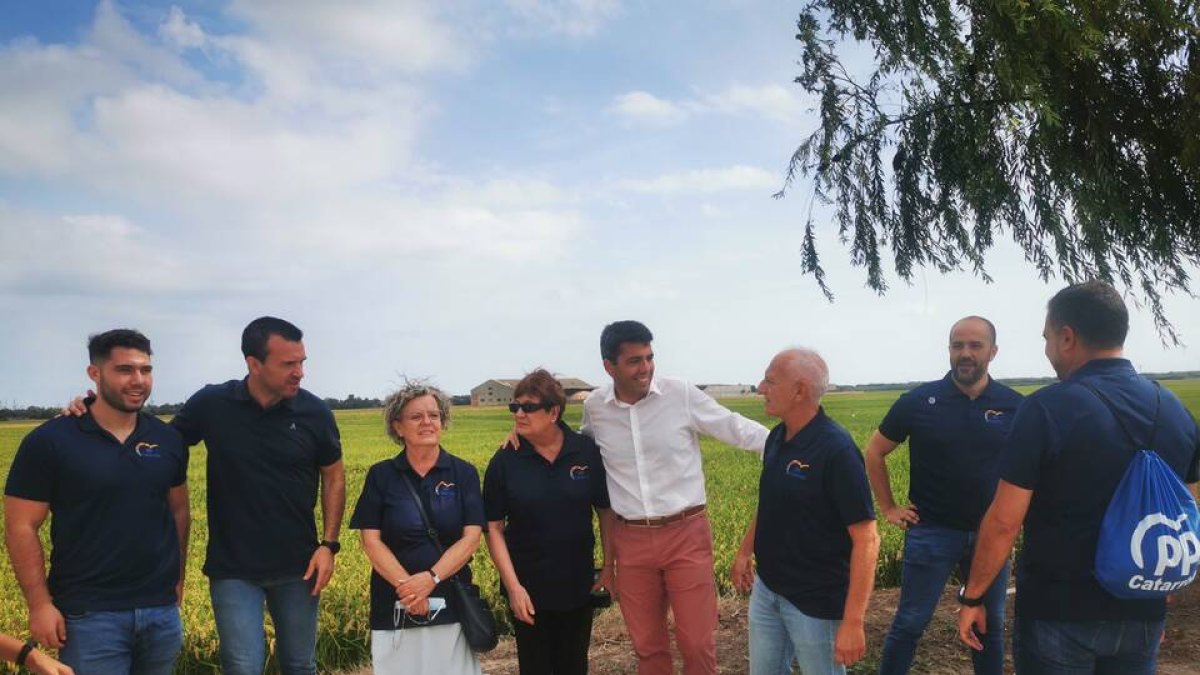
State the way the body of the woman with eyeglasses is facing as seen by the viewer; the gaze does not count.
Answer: toward the camera

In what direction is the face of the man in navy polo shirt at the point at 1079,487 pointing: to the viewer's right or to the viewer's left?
to the viewer's left

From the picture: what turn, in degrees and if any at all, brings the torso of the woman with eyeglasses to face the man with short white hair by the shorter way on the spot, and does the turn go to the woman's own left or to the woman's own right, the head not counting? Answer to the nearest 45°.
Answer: approximately 45° to the woman's own left

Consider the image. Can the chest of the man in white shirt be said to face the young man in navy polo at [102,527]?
no

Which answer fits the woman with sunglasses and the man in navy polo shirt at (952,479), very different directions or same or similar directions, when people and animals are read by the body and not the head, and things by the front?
same or similar directions

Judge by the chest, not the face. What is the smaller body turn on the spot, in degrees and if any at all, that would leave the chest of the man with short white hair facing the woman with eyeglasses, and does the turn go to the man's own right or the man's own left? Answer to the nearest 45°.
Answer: approximately 45° to the man's own right

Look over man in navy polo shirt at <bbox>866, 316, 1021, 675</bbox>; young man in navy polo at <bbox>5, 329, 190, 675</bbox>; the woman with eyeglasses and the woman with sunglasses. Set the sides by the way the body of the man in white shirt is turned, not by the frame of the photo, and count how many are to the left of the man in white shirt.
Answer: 1

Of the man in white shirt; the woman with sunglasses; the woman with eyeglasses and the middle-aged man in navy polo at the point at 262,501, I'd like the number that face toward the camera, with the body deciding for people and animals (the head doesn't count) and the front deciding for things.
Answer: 4

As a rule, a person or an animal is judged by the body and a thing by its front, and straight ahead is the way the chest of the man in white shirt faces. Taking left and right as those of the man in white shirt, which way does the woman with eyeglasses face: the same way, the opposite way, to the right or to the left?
the same way

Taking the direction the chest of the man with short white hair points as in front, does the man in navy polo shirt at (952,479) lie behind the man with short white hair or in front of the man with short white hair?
behind

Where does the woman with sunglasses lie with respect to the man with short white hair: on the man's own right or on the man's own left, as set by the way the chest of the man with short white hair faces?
on the man's own right

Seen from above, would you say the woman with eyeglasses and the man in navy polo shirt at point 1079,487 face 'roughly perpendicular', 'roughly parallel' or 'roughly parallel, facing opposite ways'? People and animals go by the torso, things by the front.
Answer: roughly parallel, facing opposite ways

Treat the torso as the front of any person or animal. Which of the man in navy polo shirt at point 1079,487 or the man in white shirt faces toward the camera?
the man in white shirt

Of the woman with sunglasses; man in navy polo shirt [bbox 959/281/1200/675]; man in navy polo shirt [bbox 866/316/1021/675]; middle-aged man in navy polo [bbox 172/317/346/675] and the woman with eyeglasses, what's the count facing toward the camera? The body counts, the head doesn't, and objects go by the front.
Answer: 4

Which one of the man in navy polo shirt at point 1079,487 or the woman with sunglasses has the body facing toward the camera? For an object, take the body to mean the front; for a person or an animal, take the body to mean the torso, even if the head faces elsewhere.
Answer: the woman with sunglasses

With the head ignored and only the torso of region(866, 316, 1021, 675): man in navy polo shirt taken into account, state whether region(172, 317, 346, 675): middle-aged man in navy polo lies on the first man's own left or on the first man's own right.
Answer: on the first man's own right

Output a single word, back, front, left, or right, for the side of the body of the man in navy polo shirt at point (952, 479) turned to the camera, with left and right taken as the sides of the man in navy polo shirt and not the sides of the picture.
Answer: front

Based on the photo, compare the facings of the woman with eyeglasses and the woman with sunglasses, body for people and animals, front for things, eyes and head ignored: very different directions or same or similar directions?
same or similar directions

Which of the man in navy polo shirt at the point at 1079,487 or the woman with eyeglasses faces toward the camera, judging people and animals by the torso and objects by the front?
the woman with eyeglasses

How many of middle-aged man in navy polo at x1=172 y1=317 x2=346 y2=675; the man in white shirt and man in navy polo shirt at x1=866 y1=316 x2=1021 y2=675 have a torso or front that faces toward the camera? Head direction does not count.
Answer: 3

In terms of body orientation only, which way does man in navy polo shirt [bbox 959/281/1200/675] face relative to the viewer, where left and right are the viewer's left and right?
facing away from the viewer and to the left of the viewer

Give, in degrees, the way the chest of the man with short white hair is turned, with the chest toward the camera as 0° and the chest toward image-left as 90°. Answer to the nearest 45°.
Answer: approximately 45°

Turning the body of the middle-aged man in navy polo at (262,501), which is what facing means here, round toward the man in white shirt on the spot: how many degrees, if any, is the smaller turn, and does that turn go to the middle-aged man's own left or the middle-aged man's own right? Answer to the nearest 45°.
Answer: approximately 90° to the middle-aged man's own left
